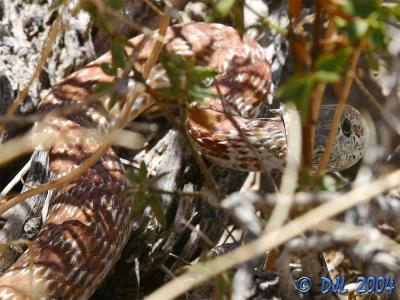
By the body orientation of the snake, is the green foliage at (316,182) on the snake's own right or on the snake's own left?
on the snake's own right

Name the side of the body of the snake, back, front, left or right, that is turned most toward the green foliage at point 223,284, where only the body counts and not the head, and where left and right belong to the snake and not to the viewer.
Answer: right

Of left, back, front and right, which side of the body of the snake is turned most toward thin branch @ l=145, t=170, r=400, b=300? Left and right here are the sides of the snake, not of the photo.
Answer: right

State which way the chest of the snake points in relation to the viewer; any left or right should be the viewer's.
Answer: facing to the right of the viewer
